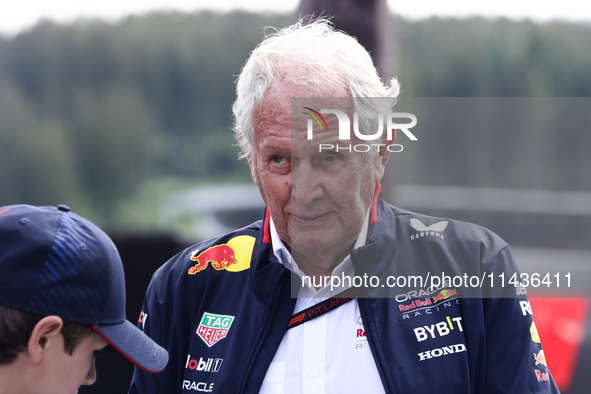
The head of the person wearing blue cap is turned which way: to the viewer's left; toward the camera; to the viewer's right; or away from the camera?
to the viewer's right

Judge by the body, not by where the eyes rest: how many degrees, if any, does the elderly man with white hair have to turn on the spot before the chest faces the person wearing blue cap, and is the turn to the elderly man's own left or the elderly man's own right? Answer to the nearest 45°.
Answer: approximately 45° to the elderly man's own right

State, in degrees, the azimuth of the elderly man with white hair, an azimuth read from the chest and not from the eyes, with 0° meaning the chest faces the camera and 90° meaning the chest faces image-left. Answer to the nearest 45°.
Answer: approximately 0°
